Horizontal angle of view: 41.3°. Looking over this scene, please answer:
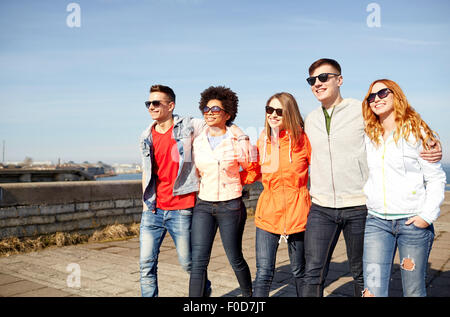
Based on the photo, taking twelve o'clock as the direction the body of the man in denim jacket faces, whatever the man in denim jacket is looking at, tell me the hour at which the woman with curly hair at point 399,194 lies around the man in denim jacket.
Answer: The woman with curly hair is roughly at 9 o'clock from the man in denim jacket.

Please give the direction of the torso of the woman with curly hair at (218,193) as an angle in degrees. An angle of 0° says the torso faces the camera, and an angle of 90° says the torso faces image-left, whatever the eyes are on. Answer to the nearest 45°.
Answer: approximately 0°
